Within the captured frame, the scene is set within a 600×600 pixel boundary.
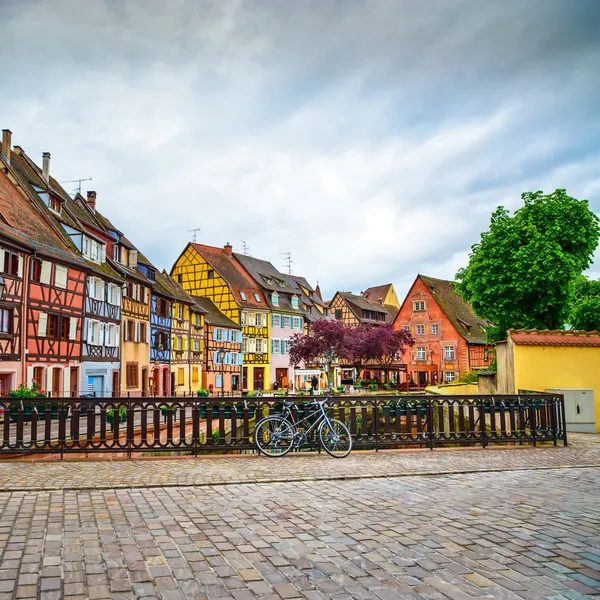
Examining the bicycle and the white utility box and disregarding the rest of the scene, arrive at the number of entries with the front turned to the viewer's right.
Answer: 1

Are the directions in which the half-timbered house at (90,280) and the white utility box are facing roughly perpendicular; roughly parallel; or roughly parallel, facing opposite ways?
roughly perpendicular

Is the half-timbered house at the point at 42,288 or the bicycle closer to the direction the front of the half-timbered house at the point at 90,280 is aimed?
the bicycle

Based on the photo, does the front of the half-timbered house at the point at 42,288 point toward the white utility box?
yes

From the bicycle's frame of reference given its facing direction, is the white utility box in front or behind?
in front

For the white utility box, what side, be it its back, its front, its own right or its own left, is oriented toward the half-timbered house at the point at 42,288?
right

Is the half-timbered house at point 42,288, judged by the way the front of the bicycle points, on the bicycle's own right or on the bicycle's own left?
on the bicycle's own left

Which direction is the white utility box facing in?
toward the camera

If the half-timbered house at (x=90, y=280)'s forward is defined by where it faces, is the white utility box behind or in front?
in front

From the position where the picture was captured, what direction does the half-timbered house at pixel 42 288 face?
facing the viewer and to the right of the viewer

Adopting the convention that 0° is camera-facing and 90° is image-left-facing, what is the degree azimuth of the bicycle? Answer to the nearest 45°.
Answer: approximately 270°

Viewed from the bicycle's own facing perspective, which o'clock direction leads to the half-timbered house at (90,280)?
The half-timbered house is roughly at 8 o'clock from the bicycle.
